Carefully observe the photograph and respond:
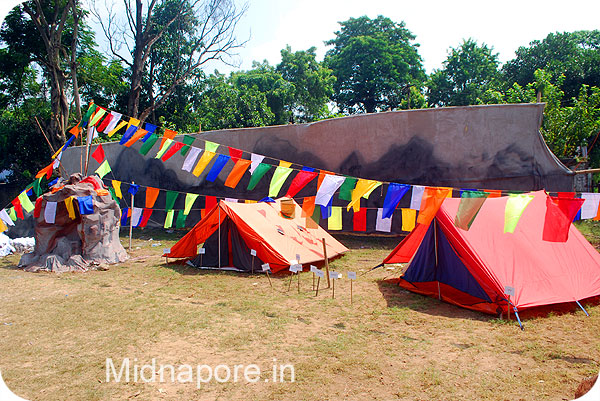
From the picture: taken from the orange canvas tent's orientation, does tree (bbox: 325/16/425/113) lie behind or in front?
behind

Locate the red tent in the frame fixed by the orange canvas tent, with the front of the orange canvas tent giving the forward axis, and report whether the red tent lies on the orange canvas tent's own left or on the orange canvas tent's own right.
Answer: on the orange canvas tent's own left

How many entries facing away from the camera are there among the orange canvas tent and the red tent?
0

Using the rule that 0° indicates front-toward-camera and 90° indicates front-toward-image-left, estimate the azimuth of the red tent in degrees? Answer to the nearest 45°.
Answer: approximately 45°

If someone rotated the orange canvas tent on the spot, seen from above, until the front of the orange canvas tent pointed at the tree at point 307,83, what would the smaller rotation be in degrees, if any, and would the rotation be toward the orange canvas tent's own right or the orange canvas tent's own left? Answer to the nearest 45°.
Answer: approximately 135° to the orange canvas tent's own right

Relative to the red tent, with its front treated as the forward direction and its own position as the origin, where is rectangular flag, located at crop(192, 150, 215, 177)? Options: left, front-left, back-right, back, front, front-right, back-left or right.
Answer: front-right

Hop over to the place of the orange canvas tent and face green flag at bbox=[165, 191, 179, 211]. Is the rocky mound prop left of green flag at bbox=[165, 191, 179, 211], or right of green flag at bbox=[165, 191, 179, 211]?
left

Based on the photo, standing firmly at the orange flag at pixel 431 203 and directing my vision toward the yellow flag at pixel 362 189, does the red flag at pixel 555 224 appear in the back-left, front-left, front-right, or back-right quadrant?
back-left

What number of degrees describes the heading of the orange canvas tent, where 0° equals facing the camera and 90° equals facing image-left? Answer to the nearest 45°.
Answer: approximately 45°
